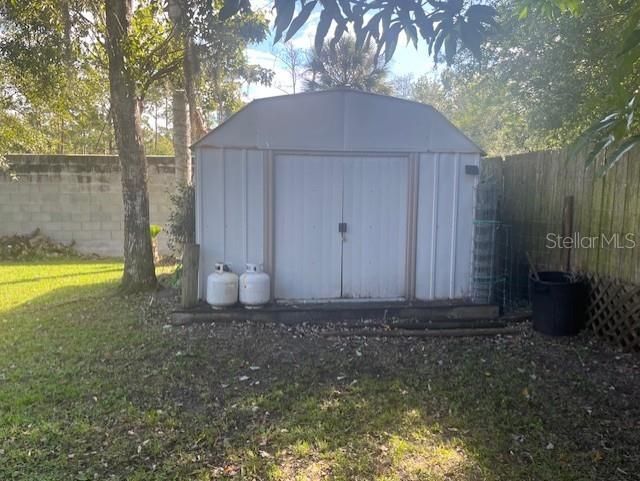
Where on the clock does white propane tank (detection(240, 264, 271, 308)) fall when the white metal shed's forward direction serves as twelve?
The white propane tank is roughly at 2 o'clock from the white metal shed.

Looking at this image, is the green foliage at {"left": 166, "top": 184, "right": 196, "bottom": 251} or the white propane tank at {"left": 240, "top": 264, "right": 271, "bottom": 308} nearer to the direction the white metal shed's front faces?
the white propane tank

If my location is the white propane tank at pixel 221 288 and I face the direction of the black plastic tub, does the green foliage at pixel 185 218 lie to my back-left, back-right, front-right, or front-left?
back-left

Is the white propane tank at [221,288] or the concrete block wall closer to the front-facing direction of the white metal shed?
the white propane tank

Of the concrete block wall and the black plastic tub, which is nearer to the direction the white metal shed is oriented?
the black plastic tub

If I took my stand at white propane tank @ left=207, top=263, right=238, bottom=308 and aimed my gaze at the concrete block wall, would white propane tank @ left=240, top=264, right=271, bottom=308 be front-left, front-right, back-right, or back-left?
back-right

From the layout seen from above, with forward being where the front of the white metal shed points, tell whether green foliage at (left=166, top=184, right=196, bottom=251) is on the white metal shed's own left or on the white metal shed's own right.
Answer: on the white metal shed's own right

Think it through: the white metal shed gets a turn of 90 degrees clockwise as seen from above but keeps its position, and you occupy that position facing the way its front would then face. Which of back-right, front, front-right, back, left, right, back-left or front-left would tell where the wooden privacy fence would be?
back

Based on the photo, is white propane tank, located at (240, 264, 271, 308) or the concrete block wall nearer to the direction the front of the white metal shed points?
the white propane tank

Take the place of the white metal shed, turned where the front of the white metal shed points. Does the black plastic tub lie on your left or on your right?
on your left

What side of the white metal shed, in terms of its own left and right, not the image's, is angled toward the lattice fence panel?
left

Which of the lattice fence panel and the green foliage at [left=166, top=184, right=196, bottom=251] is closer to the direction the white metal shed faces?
the lattice fence panel

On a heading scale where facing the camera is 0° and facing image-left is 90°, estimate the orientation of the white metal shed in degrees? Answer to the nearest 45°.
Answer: approximately 0°

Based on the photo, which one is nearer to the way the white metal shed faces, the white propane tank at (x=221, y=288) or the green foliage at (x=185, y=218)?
the white propane tank

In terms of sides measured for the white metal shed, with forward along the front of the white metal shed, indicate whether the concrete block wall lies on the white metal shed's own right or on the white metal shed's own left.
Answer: on the white metal shed's own right
